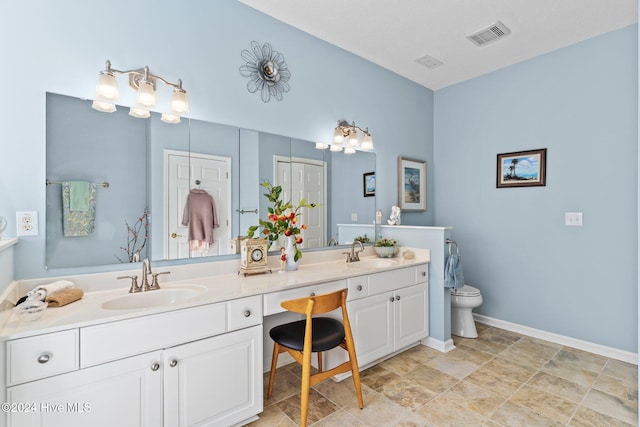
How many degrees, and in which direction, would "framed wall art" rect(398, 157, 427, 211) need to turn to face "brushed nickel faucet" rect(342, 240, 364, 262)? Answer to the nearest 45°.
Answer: approximately 90° to its right

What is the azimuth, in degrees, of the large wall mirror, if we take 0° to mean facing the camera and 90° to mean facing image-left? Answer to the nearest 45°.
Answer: approximately 315°

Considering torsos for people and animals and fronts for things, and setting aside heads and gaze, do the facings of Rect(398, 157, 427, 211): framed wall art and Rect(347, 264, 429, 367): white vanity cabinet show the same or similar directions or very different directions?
same or similar directions

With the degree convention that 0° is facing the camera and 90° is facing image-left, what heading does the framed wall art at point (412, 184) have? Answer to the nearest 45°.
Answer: approximately 315°

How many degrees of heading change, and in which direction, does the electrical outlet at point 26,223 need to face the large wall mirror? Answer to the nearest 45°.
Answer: approximately 90° to its left

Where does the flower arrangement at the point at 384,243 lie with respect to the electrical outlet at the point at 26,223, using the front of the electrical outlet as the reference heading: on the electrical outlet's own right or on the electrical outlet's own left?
on the electrical outlet's own left

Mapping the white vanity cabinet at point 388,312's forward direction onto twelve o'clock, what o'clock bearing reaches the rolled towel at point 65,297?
The rolled towel is roughly at 3 o'clock from the white vanity cabinet.

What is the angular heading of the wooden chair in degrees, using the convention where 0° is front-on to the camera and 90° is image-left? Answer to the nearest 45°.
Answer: approximately 135°

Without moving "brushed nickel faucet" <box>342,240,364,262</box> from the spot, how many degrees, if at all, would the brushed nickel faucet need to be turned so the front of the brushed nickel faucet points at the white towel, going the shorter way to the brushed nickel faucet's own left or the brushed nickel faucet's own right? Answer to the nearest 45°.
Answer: approximately 90° to the brushed nickel faucet's own right

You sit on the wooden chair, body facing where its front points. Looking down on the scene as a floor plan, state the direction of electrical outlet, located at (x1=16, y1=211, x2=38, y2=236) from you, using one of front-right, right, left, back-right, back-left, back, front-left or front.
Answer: front-left

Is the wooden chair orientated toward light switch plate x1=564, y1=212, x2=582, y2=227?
no

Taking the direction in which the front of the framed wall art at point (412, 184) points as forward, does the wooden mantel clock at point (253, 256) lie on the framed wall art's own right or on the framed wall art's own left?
on the framed wall art's own right

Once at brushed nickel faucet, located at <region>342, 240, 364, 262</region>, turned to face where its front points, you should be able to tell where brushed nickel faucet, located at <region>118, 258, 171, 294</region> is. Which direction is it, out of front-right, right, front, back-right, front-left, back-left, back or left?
right

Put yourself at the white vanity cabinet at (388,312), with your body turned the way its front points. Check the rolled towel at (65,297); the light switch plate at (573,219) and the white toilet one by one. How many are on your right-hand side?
1
